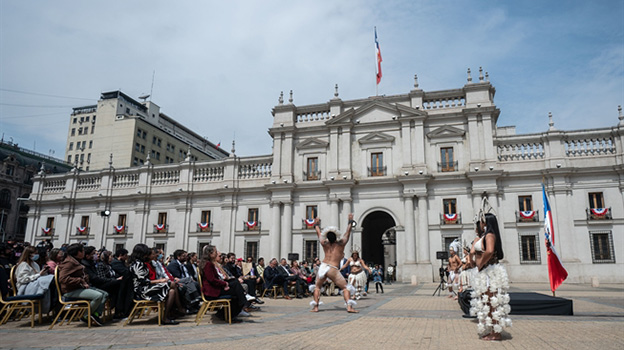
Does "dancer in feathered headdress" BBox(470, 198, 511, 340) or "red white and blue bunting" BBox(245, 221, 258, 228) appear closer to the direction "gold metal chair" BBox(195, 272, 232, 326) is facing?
the dancer in feathered headdress

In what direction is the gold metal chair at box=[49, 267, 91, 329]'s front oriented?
to the viewer's right

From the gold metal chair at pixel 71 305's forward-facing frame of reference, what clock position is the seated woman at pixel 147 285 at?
The seated woman is roughly at 12 o'clock from the gold metal chair.

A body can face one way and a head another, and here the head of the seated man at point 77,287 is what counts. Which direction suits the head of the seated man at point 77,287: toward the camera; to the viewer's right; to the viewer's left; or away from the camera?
to the viewer's right

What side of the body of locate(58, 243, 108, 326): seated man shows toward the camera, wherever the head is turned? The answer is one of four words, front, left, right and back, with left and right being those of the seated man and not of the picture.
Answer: right

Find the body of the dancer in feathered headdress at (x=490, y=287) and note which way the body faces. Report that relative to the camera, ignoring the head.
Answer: to the viewer's left

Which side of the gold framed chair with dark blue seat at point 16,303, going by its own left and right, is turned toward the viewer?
right

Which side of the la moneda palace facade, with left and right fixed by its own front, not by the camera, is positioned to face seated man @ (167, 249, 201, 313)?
front

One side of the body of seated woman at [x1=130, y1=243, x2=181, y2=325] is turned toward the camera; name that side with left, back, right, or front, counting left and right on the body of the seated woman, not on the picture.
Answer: right

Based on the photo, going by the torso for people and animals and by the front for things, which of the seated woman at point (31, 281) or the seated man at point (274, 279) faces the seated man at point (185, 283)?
the seated woman

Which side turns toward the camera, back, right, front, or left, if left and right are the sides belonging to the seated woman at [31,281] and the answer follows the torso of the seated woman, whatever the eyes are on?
right

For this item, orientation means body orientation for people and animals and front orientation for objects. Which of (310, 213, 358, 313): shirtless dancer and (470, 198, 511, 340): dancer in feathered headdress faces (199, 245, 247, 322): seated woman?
the dancer in feathered headdress

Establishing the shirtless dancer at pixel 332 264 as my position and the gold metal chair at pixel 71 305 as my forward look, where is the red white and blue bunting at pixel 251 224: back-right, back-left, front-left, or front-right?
back-right

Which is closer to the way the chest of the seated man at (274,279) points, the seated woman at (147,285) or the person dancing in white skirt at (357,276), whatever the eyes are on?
the person dancing in white skirt

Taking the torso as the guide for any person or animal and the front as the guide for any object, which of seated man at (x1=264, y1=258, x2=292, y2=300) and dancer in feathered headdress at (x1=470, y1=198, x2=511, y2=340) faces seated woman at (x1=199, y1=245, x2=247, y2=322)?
the dancer in feathered headdress

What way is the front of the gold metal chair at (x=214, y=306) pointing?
to the viewer's right
